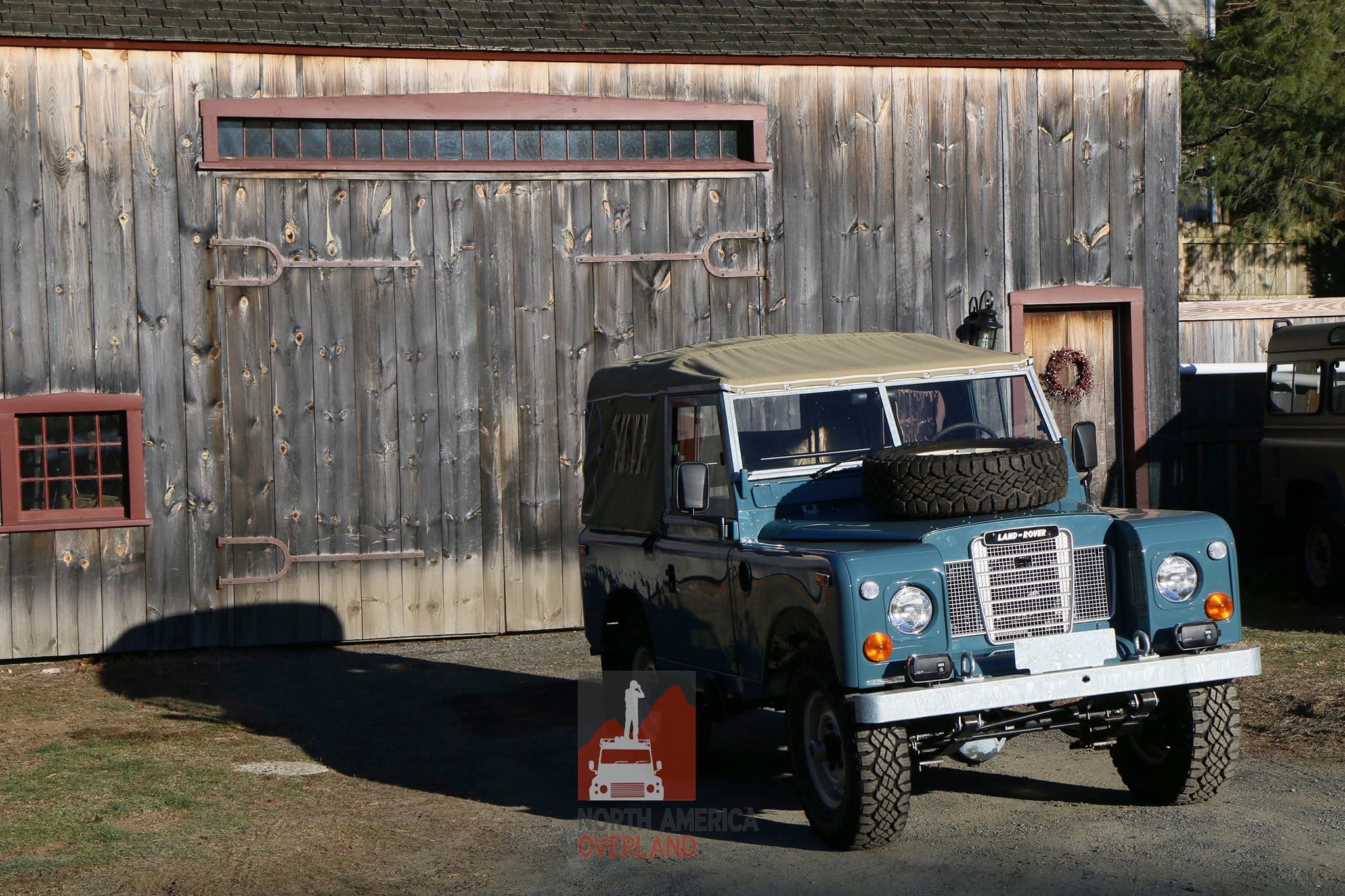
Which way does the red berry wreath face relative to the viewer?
toward the camera

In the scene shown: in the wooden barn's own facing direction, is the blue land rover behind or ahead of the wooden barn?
ahead

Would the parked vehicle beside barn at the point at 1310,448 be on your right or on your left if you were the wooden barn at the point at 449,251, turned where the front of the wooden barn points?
on your left

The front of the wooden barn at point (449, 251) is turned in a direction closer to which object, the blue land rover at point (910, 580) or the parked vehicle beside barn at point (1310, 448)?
the blue land rover

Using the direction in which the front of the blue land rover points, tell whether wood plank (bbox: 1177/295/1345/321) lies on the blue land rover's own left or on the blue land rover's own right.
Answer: on the blue land rover's own left

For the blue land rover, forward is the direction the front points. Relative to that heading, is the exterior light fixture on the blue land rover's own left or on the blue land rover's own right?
on the blue land rover's own left

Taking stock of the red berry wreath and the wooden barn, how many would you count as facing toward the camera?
2

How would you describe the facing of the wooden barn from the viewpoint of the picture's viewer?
facing the viewer

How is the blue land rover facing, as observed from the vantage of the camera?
facing the viewer and to the right of the viewer
